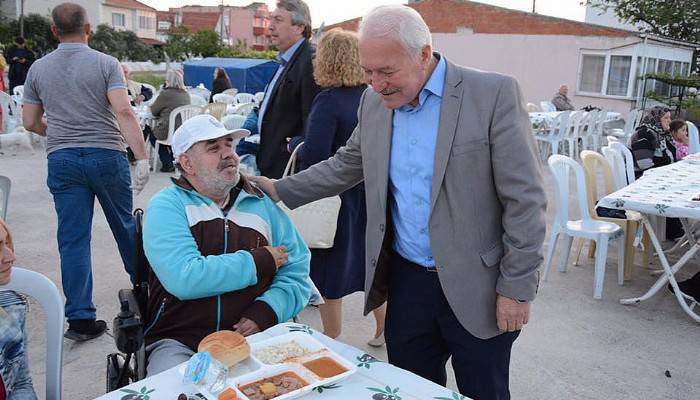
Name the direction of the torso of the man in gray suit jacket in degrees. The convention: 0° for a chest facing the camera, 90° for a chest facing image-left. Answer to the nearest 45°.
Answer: approximately 45°

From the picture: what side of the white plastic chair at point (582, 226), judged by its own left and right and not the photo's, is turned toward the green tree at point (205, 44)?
back

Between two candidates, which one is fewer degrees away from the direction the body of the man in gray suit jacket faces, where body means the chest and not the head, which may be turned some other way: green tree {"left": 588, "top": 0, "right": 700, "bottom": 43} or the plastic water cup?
the plastic water cup

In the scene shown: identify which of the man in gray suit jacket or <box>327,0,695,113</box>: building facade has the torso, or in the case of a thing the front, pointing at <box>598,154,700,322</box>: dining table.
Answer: the building facade

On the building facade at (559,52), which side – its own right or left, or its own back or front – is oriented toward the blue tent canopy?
right

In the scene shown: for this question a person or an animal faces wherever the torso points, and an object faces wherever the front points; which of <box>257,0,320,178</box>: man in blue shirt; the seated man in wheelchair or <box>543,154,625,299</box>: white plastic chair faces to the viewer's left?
the man in blue shirt

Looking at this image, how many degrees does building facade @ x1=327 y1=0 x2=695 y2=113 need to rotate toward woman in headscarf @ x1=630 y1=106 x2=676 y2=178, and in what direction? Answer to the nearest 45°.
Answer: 0° — it already faces them

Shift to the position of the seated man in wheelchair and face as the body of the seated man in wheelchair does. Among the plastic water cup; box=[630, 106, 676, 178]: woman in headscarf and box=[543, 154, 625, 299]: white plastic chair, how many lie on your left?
2

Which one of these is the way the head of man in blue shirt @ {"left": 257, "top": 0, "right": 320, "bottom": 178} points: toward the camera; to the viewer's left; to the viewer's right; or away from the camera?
to the viewer's left
